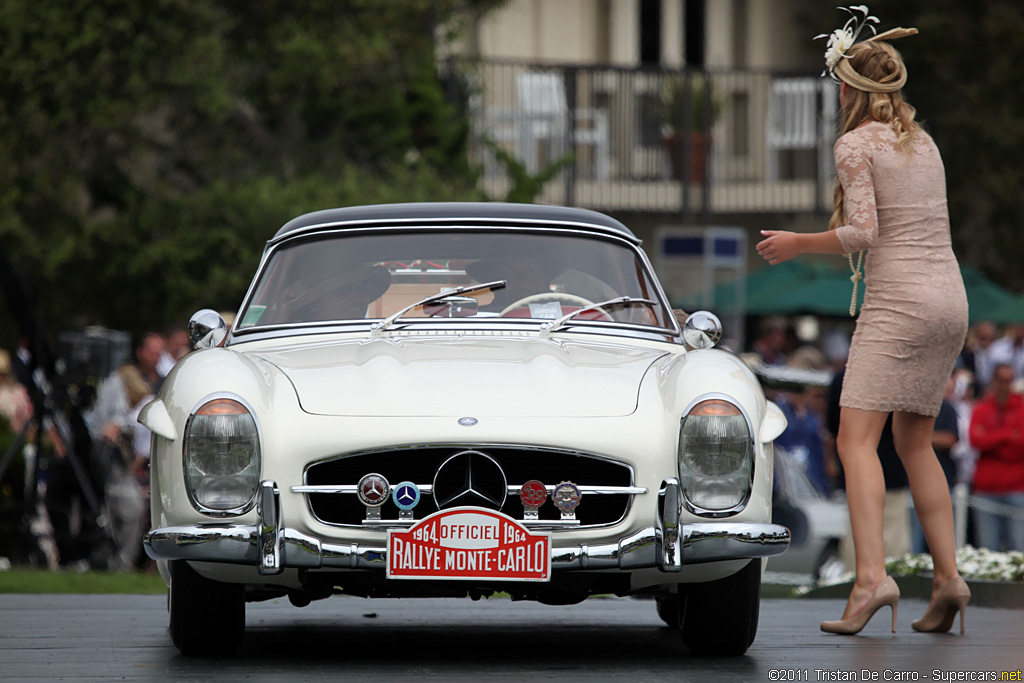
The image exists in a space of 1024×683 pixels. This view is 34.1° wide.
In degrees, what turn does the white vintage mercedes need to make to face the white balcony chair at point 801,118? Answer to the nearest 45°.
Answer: approximately 180°

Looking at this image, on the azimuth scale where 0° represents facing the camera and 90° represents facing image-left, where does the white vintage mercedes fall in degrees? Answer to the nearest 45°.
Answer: approximately 0°

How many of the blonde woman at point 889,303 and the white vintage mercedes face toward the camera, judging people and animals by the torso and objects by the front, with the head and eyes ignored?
1

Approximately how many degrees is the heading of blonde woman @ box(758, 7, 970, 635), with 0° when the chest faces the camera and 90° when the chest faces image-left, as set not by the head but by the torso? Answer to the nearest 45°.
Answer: approximately 135°

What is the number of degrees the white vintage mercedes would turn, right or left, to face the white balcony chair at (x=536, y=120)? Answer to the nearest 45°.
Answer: approximately 180°

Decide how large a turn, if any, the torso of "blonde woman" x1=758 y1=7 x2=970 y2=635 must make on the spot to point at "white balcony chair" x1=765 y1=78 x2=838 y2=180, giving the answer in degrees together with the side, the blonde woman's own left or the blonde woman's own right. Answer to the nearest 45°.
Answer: approximately 45° to the blonde woman's own right

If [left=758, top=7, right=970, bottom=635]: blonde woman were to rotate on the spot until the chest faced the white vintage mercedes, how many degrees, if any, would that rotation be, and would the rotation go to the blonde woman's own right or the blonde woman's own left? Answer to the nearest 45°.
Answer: approximately 90° to the blonde woman's own left

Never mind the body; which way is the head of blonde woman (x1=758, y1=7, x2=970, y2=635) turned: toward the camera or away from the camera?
away from the camera

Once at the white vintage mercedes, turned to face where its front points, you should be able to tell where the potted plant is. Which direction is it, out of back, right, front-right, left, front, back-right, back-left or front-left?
back
